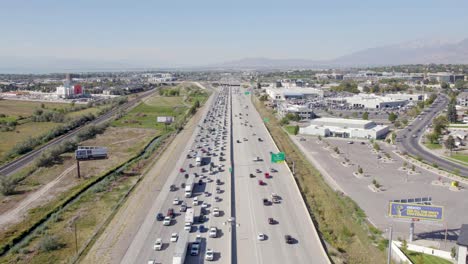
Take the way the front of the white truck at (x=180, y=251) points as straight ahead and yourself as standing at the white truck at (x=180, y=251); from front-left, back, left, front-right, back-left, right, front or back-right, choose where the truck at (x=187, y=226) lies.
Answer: back

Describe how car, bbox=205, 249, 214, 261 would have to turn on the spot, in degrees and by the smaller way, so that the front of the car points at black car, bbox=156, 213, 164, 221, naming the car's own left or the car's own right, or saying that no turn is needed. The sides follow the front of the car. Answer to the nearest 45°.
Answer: approximately 135° to the car's own right

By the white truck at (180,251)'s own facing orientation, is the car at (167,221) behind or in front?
behind

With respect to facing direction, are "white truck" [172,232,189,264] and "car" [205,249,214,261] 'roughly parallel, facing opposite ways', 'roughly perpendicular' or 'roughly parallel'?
roughly parallel

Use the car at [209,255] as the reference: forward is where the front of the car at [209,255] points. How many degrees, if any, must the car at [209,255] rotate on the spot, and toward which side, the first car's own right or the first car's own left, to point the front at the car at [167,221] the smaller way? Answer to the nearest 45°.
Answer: approximately 135° to the first car's own right

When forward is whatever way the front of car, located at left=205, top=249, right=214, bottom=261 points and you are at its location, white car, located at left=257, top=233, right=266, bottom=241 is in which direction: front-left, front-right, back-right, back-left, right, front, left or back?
back-left

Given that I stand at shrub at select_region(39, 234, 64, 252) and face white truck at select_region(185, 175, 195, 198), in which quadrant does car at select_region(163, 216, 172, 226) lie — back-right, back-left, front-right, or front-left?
front-right

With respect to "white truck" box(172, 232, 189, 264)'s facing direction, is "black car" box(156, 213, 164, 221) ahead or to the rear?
to the rear

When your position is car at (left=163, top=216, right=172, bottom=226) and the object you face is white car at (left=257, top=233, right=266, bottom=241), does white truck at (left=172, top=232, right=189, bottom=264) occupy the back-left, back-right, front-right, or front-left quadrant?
front-right

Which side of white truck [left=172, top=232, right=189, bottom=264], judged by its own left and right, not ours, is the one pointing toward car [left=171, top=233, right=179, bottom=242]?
back

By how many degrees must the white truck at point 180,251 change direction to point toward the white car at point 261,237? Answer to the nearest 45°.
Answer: approximately 135° to its left

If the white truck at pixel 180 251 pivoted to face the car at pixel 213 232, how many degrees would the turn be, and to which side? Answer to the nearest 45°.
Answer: approximately 135° to its left

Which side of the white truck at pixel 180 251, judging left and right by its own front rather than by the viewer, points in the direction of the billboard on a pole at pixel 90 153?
back

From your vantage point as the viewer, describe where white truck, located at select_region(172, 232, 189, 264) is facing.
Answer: facing the viewer

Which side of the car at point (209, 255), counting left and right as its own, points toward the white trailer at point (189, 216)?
back

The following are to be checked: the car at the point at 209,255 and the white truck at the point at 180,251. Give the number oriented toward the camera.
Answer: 2
